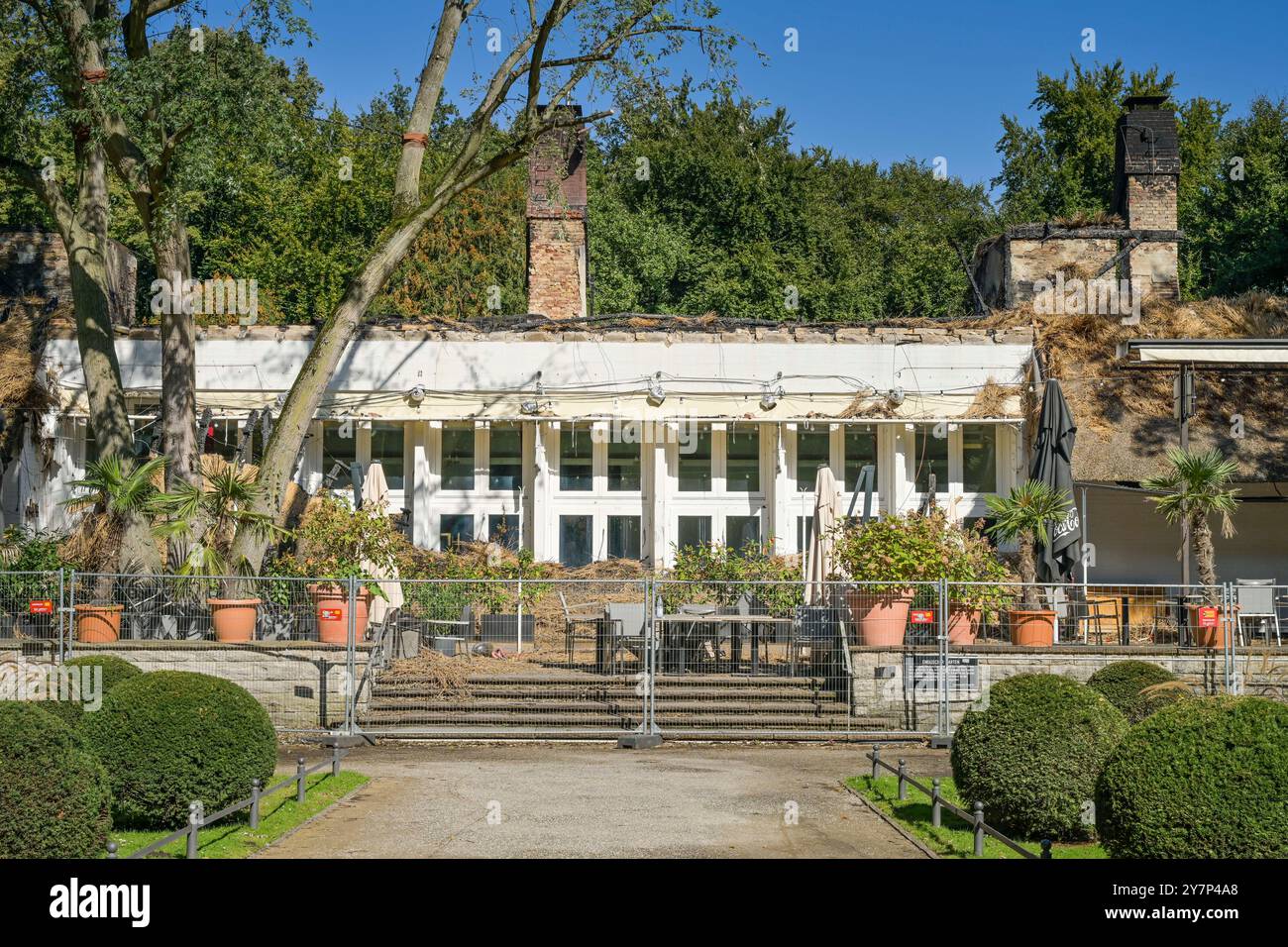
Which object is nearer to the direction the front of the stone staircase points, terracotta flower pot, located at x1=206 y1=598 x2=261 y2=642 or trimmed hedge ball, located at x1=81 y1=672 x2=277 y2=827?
the trimmed hedge ball

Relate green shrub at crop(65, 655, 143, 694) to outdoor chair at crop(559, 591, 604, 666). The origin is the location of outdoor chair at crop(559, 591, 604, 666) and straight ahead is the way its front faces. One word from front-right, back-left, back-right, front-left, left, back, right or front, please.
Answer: back-right

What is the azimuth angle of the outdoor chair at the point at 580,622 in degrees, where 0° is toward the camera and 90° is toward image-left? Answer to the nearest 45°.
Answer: approximately 270°

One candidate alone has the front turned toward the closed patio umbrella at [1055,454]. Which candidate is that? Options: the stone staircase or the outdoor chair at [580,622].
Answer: the outdoor chair

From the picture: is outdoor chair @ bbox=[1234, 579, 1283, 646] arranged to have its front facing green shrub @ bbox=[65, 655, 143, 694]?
no

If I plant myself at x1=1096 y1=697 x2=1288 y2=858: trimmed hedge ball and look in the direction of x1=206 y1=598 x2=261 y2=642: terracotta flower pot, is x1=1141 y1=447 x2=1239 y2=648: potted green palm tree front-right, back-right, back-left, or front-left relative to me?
front-right

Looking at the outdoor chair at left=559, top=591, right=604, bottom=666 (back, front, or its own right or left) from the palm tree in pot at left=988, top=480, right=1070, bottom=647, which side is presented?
front

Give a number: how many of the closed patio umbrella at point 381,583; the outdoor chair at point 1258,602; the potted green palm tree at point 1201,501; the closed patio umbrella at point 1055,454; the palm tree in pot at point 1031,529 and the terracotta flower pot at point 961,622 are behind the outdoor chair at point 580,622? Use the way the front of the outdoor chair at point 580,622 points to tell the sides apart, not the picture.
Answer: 1

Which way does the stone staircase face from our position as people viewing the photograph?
facing the viewer

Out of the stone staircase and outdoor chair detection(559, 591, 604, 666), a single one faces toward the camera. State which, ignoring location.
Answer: the stone staircase

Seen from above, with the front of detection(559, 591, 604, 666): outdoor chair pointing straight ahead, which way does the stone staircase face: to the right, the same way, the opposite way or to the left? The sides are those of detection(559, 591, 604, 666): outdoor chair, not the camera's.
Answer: to the right

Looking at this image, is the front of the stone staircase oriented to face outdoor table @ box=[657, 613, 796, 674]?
no

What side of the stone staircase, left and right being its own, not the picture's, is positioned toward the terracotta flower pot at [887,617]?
left

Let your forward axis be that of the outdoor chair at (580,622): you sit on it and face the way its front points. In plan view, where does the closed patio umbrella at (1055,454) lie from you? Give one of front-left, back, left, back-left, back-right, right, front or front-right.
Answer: front
